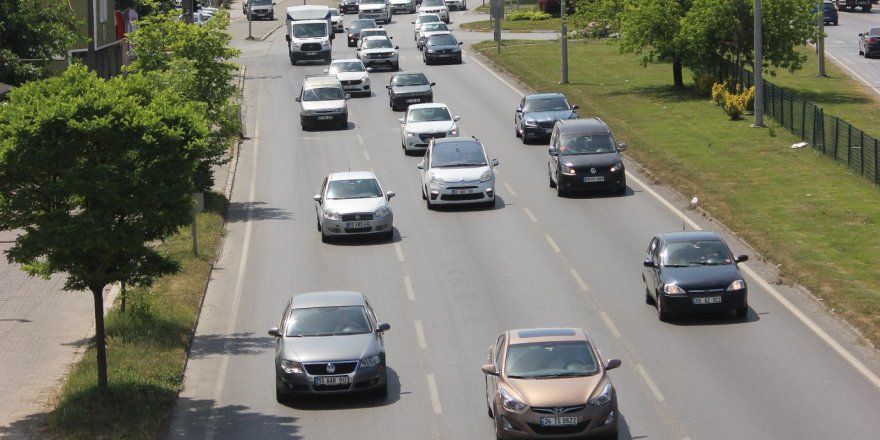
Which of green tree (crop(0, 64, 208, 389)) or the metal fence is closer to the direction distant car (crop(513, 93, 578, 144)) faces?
the green tree

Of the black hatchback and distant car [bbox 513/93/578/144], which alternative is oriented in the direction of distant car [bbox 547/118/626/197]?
distant car [bbox 513/93/578/144]

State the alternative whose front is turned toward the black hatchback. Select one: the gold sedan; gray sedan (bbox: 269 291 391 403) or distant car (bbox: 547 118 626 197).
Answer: the distant car

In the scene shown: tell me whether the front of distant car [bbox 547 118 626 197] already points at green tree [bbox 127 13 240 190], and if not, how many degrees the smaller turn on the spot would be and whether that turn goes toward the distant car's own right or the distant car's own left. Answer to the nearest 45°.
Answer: approximately 90° to the distant car's own right

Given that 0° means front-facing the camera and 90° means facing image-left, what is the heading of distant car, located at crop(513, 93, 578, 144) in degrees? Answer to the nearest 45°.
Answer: approximately 0°
